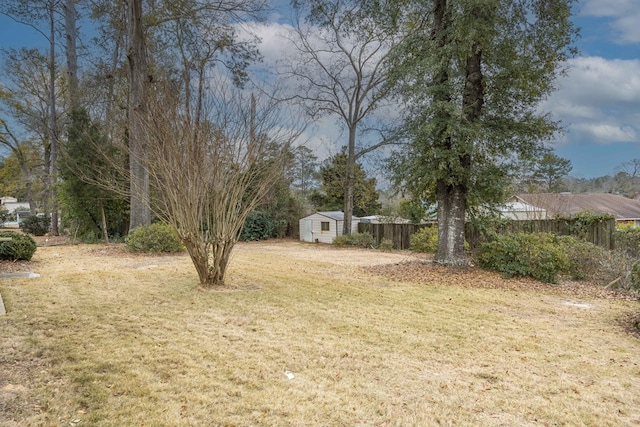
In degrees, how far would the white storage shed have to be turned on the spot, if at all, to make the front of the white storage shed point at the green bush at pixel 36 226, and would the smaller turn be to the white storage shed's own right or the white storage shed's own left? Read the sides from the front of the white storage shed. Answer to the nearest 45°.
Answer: approximately 45° to the white storage shed's own right

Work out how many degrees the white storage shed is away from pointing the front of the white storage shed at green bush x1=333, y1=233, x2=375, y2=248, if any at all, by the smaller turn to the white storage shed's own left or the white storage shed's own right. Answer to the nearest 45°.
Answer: approximately 90° to the white storage shed's own left

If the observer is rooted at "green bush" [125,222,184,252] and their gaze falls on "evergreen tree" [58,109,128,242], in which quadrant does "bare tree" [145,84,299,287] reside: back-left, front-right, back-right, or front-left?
back-left

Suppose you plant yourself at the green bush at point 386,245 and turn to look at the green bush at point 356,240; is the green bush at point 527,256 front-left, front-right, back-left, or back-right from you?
back-left

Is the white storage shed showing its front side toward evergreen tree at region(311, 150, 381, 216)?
no

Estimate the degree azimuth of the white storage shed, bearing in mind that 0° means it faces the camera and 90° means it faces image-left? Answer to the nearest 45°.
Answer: approximately 45°

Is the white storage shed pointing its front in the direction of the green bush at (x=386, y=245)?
no

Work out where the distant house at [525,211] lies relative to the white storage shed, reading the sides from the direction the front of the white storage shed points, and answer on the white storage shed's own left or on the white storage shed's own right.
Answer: on the white storage shed's own left

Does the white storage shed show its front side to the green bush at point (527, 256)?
no

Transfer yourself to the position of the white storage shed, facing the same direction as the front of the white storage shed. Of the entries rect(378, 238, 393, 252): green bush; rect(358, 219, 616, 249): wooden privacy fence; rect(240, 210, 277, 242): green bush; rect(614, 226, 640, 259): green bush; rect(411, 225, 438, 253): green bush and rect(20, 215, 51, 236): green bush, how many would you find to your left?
4

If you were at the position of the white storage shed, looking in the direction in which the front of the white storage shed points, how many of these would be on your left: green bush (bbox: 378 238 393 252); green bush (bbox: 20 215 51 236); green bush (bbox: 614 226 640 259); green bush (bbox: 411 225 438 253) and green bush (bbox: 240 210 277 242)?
3

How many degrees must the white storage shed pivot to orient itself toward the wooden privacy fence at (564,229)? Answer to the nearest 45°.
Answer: approximately 90° to its left
